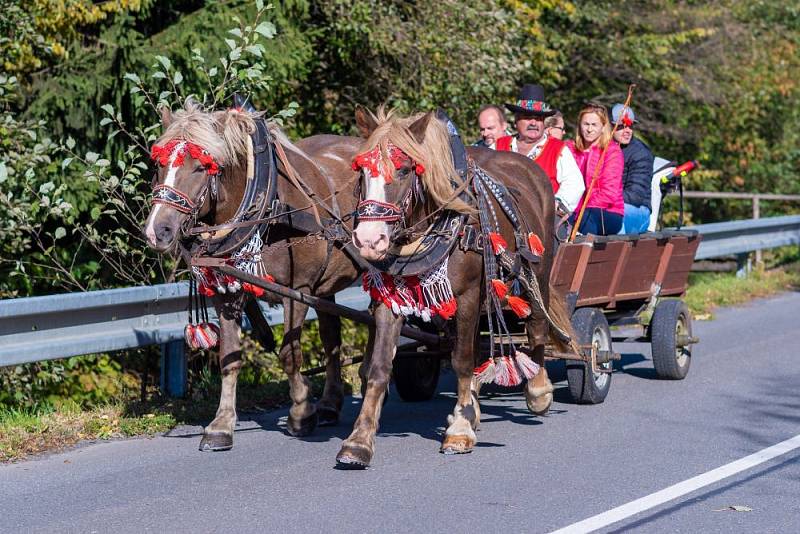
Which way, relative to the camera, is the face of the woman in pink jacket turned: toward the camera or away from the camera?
toward the camera

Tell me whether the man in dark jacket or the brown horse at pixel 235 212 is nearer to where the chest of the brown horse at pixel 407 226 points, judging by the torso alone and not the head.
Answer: the brown horse

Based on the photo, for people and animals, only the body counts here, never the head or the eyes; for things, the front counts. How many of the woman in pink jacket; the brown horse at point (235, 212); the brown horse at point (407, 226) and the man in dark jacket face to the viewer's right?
0

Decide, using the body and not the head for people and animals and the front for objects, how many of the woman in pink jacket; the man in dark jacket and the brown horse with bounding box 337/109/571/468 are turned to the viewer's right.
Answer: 0

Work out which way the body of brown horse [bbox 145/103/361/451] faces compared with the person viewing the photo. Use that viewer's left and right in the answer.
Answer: facing the viewer and to the left of the viewer

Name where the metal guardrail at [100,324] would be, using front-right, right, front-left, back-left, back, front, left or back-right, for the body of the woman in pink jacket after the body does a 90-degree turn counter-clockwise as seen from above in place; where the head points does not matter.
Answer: right

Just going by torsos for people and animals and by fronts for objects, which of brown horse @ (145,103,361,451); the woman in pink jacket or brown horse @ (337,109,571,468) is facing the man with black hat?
the woman in pink jacket

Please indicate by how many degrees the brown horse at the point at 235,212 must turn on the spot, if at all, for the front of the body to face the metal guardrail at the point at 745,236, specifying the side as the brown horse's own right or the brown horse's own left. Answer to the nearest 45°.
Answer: approximately 180°

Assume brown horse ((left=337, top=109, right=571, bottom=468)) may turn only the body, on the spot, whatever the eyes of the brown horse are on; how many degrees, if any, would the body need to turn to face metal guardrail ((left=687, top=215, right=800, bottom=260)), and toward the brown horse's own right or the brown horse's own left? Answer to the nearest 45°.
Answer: approximately 180°

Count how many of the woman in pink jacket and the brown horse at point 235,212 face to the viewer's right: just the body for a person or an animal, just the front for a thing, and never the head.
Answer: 0

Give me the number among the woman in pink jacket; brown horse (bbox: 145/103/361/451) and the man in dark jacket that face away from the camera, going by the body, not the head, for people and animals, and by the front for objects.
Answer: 0
